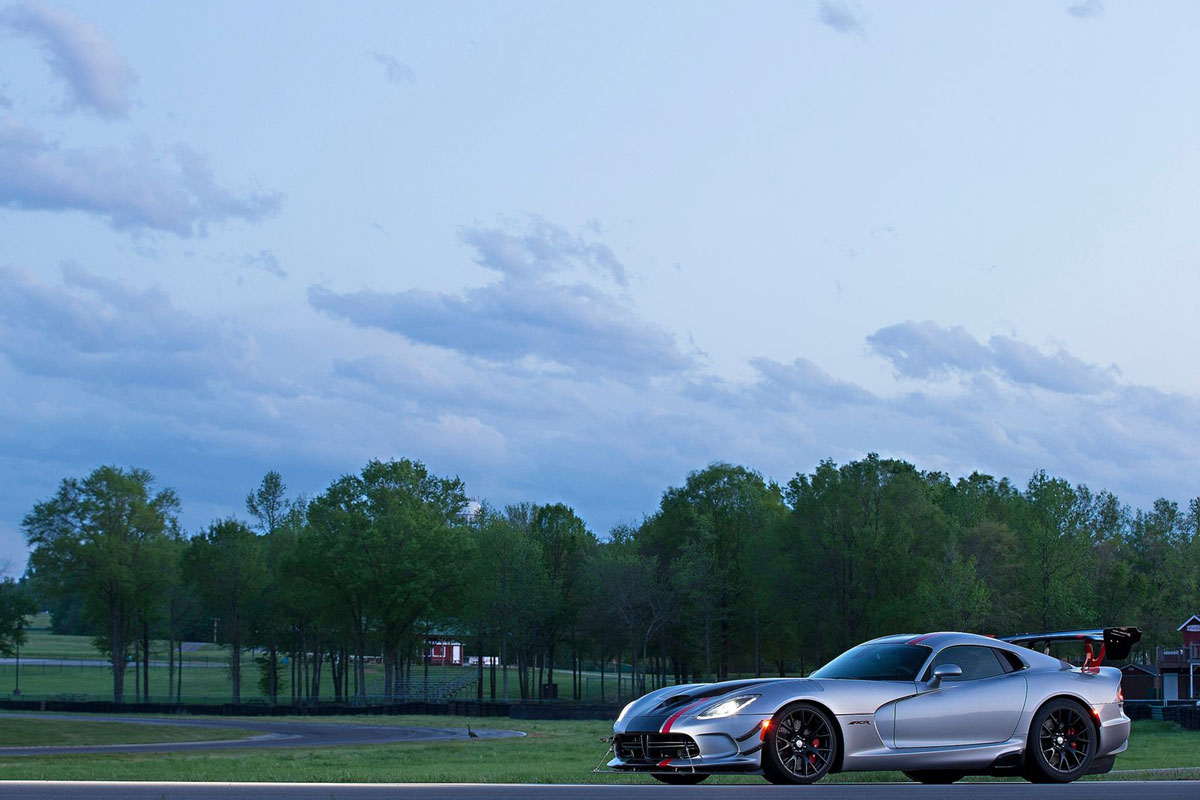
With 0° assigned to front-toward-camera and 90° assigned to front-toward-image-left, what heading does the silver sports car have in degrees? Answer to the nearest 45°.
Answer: approximately 45°
